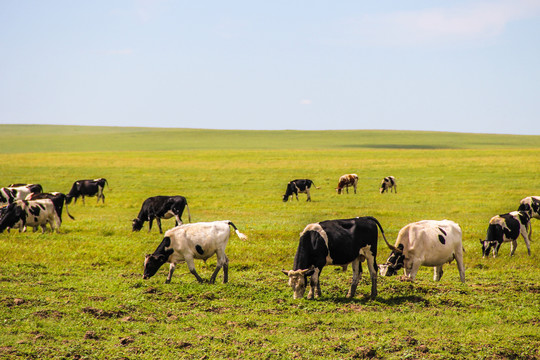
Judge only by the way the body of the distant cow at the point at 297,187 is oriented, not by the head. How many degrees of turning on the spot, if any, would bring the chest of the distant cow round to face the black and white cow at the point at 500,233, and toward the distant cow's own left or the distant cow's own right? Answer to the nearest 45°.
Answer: approximately 90° to the distant cow's own left

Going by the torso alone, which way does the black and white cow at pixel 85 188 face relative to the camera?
to the viewer's left

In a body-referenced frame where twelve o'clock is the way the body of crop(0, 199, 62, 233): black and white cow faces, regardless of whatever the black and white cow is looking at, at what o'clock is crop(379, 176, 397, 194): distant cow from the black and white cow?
The distant cow is roughly at 5 o'clock from the black and white cow.

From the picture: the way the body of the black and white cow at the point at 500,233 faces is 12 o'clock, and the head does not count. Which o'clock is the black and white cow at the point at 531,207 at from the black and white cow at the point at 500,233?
the black and white cow at the point at 531,207 is roughly at 5 o'clock from the black and white cow at the point at 500,233.

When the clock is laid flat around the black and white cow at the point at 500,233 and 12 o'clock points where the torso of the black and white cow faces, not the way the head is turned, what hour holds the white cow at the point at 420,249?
The white cow is roughly at 11 o'clock from the black and white cow.

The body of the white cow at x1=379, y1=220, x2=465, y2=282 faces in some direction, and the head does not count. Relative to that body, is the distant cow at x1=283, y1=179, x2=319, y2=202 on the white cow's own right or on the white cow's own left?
on the white cow's own right

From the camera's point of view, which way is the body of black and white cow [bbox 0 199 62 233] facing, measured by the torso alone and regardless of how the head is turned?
to the viewer's left

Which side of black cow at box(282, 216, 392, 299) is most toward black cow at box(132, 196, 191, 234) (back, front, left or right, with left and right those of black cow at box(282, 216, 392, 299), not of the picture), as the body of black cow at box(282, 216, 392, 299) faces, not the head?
right

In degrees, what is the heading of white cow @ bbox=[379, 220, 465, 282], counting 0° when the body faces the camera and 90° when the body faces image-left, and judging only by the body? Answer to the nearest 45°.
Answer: approximately 90°

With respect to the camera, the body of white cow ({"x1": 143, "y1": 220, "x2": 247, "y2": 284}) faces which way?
to the viewer's left

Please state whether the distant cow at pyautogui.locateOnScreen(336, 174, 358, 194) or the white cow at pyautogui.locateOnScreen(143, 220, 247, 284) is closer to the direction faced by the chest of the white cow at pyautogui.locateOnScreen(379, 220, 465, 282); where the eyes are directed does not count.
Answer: the white cow

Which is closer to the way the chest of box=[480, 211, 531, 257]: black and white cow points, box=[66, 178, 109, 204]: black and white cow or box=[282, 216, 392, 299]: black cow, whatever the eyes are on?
the black cow

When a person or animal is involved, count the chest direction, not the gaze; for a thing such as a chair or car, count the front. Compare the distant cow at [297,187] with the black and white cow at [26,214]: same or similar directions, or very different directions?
same or similar directions

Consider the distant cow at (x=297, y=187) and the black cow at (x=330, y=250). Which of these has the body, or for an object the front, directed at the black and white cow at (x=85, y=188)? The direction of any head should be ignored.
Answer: the distant cow

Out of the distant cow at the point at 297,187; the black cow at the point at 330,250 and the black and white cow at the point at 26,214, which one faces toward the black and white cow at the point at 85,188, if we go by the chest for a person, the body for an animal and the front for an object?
the distant cow

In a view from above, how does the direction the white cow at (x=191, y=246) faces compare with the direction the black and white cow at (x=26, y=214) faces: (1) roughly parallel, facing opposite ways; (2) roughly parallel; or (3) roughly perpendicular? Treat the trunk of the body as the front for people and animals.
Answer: roughly parallel

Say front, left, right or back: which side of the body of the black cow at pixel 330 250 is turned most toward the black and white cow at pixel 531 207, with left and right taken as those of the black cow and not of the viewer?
back

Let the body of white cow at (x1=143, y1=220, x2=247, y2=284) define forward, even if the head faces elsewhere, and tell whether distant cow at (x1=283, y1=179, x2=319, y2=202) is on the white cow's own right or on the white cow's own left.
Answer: on the white cow's own right
